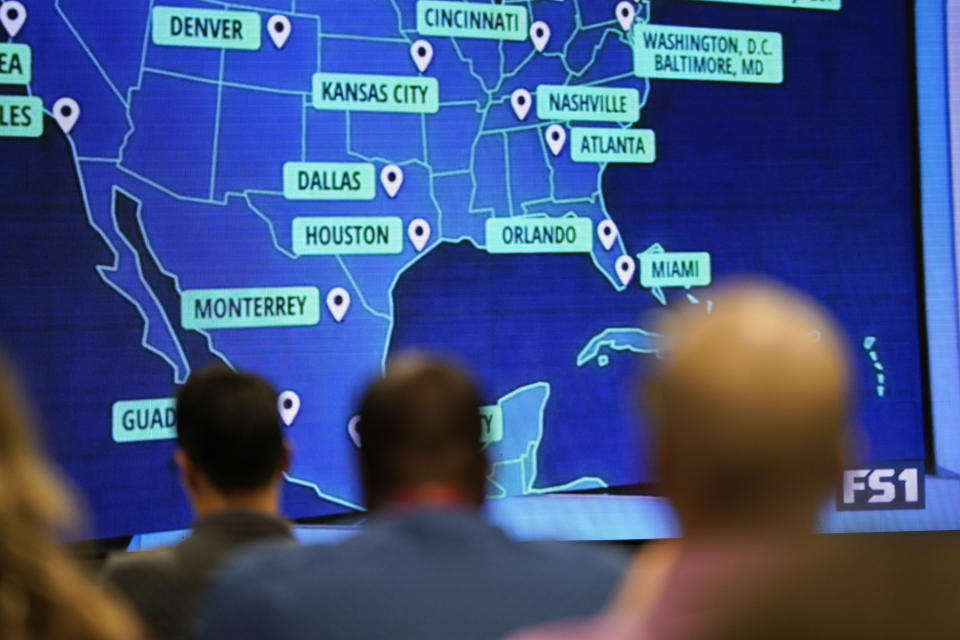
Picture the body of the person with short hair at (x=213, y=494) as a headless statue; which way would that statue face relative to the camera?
away from the camera

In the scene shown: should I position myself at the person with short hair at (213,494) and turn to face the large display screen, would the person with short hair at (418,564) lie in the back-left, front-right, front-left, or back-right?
back-right

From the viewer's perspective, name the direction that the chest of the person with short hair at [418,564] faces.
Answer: away from the camera

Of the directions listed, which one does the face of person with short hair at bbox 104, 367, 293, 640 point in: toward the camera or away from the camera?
away from the camera

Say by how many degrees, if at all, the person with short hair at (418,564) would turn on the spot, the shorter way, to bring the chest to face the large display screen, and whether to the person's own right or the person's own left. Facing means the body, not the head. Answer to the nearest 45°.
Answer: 0° — they already face it

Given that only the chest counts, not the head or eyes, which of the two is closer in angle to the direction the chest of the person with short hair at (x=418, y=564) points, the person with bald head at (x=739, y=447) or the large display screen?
the large display screen

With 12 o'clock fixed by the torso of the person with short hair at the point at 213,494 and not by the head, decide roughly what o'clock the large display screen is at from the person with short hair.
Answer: The large display screen is roughly at 1 o'clock from the person with short hair.

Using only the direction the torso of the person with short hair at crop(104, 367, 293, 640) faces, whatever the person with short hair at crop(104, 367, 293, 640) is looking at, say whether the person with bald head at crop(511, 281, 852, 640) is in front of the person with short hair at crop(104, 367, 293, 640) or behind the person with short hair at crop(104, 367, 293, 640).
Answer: behind

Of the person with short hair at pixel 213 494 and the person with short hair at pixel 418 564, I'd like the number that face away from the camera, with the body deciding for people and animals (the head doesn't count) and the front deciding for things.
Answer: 2

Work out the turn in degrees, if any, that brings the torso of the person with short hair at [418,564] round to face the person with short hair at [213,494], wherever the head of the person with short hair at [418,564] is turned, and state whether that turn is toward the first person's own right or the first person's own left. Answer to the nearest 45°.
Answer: approximately 45° to the first person's own left
